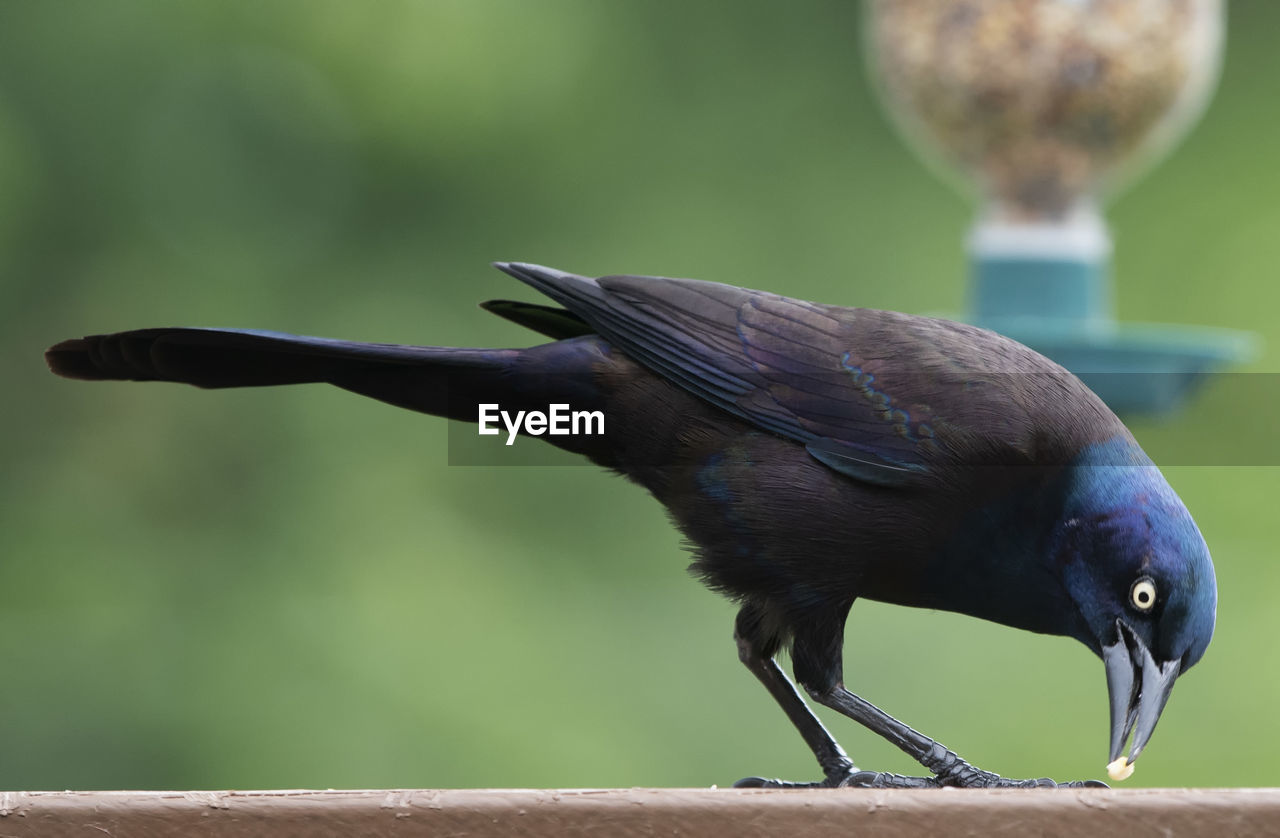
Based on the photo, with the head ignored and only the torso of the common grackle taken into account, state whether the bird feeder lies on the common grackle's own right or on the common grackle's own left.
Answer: on the common grackle's own left

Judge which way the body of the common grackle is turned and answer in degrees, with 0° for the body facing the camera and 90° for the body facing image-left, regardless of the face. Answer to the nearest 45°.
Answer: approximately 270°
